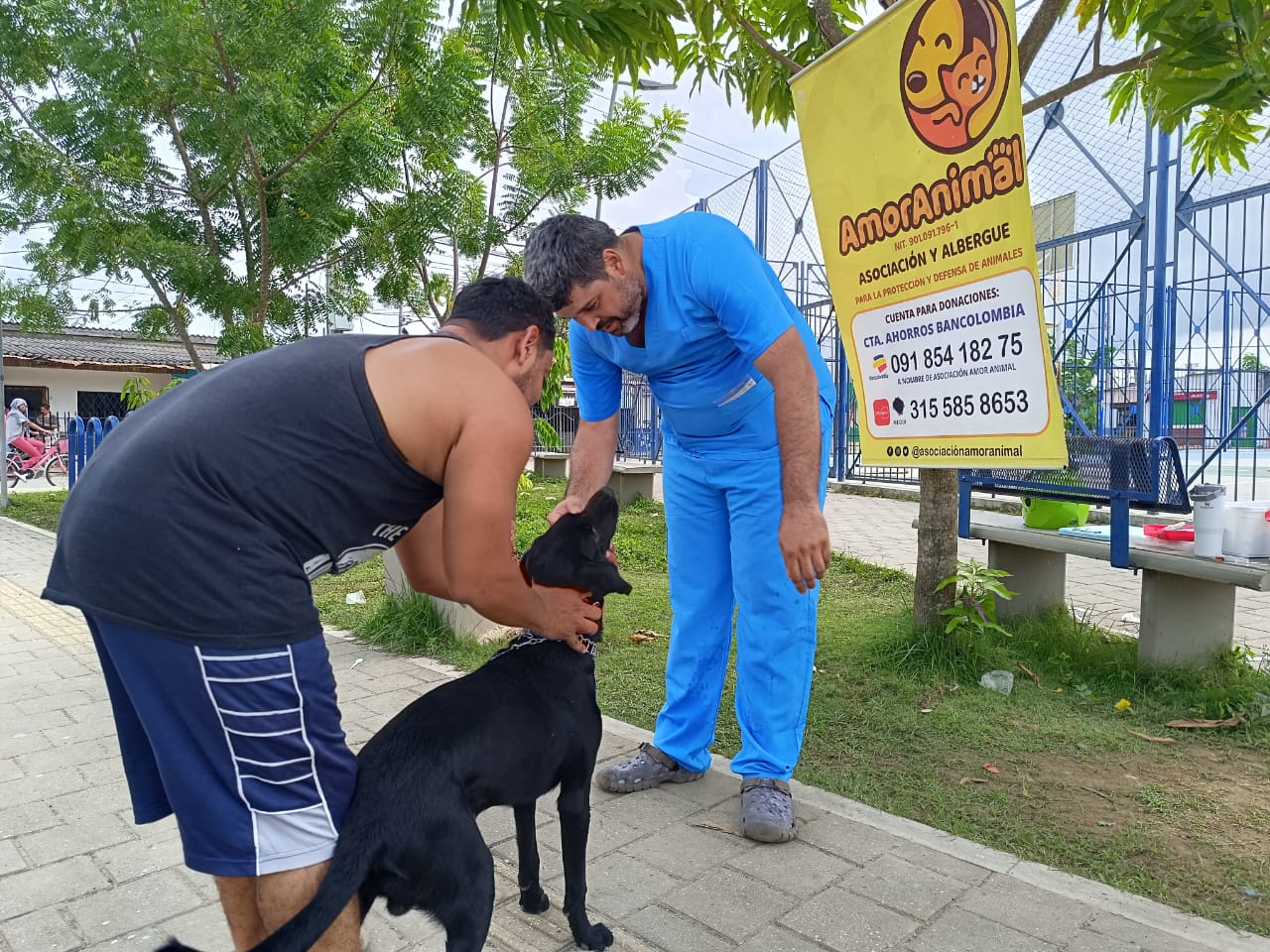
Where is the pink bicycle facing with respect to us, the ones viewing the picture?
facing to the right of the viewer

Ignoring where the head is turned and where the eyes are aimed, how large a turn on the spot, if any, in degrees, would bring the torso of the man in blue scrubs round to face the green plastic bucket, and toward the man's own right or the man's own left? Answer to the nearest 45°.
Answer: approximately 180°

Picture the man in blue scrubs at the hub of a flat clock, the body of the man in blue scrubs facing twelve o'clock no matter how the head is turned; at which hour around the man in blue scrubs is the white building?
The white building is roughly at 3 o'clock from the man in blue scrubs.

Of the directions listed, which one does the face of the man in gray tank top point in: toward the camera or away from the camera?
away from the camera

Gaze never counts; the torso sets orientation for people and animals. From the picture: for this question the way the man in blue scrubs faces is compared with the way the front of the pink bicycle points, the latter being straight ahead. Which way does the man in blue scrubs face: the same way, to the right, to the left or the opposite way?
the opposite way

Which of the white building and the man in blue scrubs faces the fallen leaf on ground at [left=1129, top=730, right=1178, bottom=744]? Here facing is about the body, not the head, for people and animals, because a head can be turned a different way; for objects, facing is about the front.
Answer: the white building

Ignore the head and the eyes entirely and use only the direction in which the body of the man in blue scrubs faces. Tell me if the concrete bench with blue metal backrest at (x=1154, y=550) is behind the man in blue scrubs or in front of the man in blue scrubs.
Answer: behind

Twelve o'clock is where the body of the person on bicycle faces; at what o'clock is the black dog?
The black dog is roughly at 3 o'clock from the person on bicycle.

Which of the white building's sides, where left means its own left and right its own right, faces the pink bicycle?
front

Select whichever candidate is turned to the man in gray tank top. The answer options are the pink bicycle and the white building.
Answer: the white building

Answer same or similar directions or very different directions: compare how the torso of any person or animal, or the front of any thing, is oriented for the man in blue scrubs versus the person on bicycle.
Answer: very different directions

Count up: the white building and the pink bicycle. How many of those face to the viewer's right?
1

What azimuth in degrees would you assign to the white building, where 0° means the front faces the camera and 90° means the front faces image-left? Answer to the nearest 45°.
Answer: approximately 0°

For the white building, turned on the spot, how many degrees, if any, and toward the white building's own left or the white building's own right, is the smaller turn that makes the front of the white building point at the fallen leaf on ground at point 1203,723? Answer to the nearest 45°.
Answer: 0° — it already faces it
